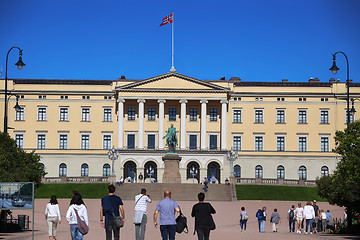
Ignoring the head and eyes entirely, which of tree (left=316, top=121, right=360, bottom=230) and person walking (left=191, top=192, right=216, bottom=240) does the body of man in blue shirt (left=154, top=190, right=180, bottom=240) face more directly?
the tree

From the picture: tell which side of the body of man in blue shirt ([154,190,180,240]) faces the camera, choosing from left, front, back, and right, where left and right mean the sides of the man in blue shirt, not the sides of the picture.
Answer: back

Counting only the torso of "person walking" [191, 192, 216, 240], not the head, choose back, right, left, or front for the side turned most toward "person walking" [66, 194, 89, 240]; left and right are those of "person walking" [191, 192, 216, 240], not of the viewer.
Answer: left

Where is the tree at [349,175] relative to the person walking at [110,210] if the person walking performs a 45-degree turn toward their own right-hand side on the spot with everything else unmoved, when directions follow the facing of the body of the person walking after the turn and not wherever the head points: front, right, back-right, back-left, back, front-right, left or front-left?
front

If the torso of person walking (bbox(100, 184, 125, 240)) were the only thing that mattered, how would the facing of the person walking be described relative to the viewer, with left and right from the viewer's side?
facing away from the viewer

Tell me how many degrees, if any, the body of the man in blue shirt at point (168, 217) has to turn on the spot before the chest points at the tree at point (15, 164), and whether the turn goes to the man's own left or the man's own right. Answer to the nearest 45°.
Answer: approximately 45° to the man's own left

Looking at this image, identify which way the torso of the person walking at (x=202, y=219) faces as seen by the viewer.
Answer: away from the camera

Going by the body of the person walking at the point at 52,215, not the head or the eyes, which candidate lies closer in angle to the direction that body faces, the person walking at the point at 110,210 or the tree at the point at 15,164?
the tree

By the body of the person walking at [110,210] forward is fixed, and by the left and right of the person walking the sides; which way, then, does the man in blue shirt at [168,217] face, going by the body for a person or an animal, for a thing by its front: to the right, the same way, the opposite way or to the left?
the same way

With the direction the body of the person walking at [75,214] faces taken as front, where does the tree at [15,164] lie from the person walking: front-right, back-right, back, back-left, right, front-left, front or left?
front

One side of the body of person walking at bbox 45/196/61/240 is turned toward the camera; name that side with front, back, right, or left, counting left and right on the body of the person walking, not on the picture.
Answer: back

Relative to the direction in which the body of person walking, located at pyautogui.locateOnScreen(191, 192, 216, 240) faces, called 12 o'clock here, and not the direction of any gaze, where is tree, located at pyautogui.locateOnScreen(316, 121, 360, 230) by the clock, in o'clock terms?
The tree is roughly at 1 o'clock from the person walking.

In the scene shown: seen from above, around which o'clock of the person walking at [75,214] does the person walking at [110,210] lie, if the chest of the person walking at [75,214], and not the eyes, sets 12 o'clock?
the person walking at [110,210] is roughly at 3 o'clock from the person walking at [75,214].

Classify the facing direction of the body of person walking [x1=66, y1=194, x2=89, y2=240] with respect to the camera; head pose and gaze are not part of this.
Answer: away from the camera
